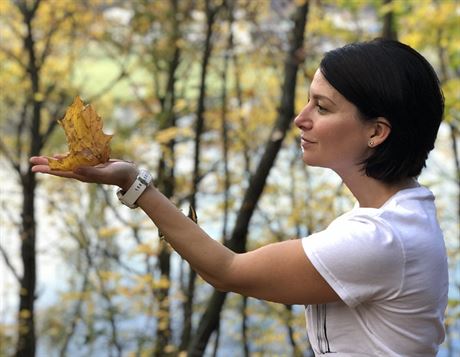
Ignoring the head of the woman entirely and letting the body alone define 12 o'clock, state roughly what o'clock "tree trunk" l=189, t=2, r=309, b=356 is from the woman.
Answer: The tree trunk is roughly at 3 o'clock from the woman.

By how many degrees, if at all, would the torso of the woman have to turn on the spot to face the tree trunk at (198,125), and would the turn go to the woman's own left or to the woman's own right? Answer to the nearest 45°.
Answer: approximately 90° to the woman's own right

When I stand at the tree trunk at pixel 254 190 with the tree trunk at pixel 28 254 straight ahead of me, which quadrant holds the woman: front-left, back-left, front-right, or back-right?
back-left

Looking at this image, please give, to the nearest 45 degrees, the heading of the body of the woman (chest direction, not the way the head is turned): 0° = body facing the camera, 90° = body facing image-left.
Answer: approximately 90°

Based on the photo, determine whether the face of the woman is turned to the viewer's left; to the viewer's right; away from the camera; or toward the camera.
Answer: to the viewer's left

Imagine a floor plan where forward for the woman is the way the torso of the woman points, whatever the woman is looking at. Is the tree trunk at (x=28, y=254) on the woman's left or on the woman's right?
on the woman's right
